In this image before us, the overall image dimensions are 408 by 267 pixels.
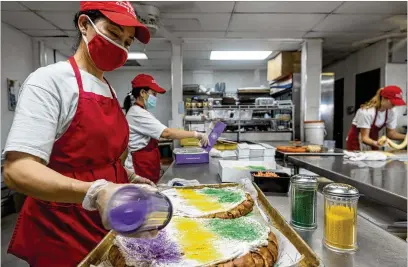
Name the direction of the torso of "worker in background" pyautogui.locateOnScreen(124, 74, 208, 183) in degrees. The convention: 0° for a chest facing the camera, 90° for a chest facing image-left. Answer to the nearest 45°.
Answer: approximately 270°

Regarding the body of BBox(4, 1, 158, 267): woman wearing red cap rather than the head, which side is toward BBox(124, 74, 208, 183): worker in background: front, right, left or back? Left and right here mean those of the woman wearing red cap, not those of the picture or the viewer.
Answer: left

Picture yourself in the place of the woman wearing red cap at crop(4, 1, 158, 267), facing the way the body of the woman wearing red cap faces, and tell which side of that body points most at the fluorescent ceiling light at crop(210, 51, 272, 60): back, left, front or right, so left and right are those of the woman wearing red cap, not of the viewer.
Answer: left

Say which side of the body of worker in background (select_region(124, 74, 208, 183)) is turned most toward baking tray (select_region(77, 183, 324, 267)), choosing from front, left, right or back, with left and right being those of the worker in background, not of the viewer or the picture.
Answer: right

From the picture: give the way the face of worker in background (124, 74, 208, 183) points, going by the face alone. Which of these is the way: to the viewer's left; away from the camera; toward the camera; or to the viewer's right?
to the viewer's right

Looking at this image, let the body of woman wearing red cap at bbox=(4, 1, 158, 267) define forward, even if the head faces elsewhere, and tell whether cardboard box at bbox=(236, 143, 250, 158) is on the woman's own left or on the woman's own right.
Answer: on the woman's own left

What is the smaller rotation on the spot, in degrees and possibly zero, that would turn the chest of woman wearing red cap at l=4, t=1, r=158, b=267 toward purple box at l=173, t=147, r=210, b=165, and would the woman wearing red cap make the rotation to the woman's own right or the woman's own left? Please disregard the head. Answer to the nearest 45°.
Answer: approximately 90° to the woman's own left
